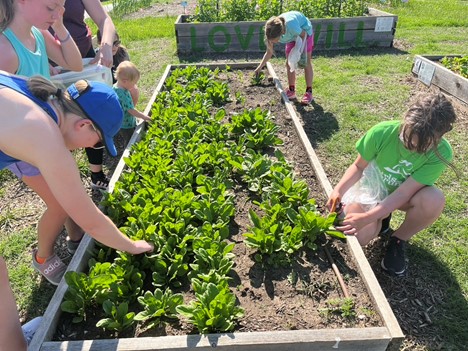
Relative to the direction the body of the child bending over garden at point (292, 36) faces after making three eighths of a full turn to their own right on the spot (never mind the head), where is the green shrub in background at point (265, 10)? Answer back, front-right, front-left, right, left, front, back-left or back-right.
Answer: front

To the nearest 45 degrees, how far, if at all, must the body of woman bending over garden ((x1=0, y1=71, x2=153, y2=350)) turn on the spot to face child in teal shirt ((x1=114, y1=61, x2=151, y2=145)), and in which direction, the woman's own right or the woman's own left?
approximately 90° to the woman's own left

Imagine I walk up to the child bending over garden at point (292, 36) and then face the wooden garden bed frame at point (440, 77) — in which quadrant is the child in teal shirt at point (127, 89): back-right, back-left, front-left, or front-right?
back-right

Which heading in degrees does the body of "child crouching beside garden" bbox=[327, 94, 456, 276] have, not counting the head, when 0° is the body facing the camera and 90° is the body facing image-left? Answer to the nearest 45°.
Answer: approximately 45°

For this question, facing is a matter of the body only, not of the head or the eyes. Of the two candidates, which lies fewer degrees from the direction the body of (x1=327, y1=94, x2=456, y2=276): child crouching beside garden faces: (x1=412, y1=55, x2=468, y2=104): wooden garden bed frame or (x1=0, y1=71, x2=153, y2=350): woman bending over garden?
the woman bending over garden

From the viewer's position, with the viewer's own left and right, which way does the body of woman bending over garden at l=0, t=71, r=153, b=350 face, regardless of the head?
facing to the right of the viewer

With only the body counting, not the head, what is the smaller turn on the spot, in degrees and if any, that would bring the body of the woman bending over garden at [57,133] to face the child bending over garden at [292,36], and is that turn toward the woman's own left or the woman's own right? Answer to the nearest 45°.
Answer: approximately 45° to the woman's own left

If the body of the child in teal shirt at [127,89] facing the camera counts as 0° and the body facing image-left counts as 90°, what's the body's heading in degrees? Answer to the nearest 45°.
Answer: approximately 270°

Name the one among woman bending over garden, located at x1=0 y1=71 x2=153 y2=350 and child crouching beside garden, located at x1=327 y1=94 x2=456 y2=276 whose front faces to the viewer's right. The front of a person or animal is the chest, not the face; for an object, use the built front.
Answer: woman bending over garden, located at x1=0 y1=71 x2=153 y2=350

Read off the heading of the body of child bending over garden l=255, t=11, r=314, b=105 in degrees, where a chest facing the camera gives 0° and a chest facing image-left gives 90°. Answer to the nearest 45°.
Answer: approximately 45°

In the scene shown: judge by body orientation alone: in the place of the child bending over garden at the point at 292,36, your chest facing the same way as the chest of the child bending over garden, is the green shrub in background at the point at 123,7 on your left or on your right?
on your right

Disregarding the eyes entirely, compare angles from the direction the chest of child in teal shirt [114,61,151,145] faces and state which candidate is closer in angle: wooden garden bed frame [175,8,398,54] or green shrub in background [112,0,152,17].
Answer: the wooden garden bed frame

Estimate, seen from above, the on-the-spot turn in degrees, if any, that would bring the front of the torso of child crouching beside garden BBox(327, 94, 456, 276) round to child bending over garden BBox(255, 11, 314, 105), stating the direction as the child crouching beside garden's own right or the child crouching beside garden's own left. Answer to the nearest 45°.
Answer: approximately 90° to the child crouching beside garden's own right
